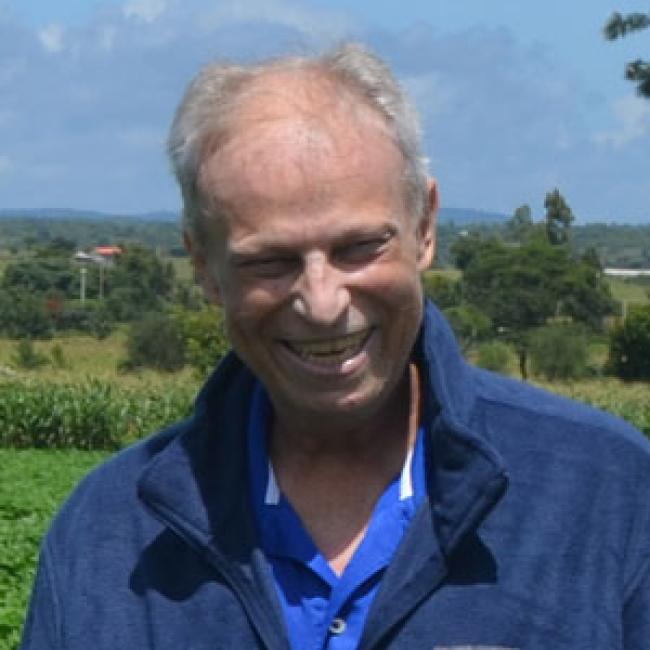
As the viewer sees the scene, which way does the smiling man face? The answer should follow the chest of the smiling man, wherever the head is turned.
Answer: toward the camera
